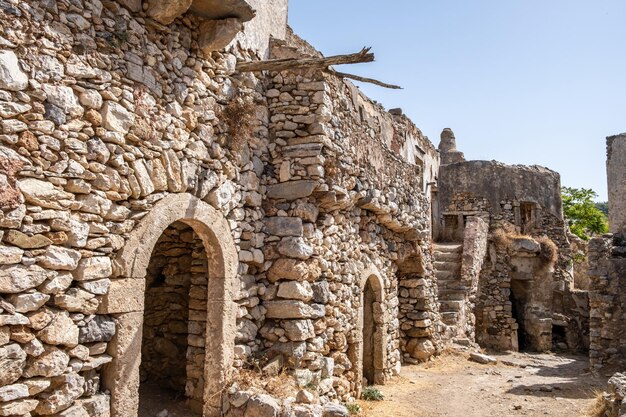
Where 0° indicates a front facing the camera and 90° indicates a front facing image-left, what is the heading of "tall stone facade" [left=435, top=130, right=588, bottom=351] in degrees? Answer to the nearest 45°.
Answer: approximately 0°

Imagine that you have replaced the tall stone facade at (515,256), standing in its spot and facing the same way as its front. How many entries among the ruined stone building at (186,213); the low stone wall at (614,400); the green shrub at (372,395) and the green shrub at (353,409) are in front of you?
4

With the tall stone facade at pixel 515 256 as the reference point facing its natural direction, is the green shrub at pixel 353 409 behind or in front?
in front

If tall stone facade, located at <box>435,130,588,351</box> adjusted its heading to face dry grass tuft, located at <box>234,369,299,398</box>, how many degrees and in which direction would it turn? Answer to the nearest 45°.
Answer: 0° — it already faces it

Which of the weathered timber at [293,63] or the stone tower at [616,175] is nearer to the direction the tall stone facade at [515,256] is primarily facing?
the weathered timber

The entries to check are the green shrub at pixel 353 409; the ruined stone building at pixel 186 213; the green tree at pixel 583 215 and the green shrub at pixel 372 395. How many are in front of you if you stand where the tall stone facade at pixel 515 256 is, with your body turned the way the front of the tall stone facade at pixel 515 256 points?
3

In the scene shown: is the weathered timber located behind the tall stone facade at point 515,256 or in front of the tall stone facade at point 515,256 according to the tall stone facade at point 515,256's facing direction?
in front

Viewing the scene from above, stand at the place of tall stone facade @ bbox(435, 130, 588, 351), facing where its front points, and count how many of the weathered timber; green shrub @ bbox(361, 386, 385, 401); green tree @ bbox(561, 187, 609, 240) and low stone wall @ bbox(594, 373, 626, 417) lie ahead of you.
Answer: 3

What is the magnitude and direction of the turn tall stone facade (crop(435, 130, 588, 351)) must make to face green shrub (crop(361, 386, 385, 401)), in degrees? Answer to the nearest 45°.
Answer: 0° — it already faces it

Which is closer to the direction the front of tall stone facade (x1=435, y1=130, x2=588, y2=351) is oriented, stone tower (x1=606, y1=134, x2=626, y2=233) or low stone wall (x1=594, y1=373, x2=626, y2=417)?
the low stone wall

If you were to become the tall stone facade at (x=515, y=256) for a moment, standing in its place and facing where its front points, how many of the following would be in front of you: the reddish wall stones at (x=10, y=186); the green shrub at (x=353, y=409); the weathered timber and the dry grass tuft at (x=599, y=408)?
4

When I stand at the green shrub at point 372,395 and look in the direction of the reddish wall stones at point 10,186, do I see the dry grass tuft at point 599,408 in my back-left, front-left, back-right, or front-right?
back-left

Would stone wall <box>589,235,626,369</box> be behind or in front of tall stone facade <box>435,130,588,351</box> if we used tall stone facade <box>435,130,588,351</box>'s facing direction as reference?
in front
